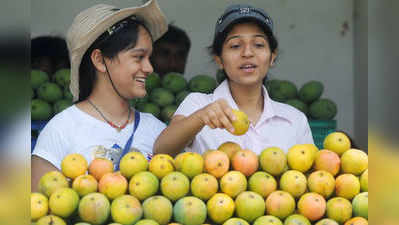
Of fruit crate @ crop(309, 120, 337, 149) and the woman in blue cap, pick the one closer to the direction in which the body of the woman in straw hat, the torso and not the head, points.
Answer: the woman in blue cap

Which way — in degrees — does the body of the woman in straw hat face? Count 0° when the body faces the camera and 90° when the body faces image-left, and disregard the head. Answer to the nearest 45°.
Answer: approximately 315°

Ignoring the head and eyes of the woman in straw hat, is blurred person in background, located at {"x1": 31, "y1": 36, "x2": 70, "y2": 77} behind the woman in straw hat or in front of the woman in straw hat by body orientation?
behind

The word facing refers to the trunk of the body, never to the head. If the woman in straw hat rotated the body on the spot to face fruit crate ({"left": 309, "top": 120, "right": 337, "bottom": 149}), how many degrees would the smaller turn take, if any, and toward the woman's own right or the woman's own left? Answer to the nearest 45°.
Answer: approximately 90° to the woman's own left

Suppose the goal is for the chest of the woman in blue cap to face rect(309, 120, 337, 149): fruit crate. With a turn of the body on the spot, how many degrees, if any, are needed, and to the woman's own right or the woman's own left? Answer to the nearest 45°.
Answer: approximately 135° to the woman's own left

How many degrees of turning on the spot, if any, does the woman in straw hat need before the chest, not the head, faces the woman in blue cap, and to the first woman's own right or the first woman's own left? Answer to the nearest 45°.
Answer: approximately 45° to the first woman's own left

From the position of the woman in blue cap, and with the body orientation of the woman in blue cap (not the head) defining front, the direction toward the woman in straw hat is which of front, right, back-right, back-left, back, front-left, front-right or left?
right

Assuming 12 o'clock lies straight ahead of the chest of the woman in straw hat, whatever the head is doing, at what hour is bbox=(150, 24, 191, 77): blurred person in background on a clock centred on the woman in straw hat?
The blurred person in background is roughly at 8 o'clock from the woman in straw hat.

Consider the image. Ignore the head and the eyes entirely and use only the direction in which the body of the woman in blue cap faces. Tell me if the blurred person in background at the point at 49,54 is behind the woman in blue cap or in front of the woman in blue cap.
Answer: behind

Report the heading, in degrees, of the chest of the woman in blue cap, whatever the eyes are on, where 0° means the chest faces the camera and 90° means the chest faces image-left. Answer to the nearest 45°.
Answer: approximately 0°
